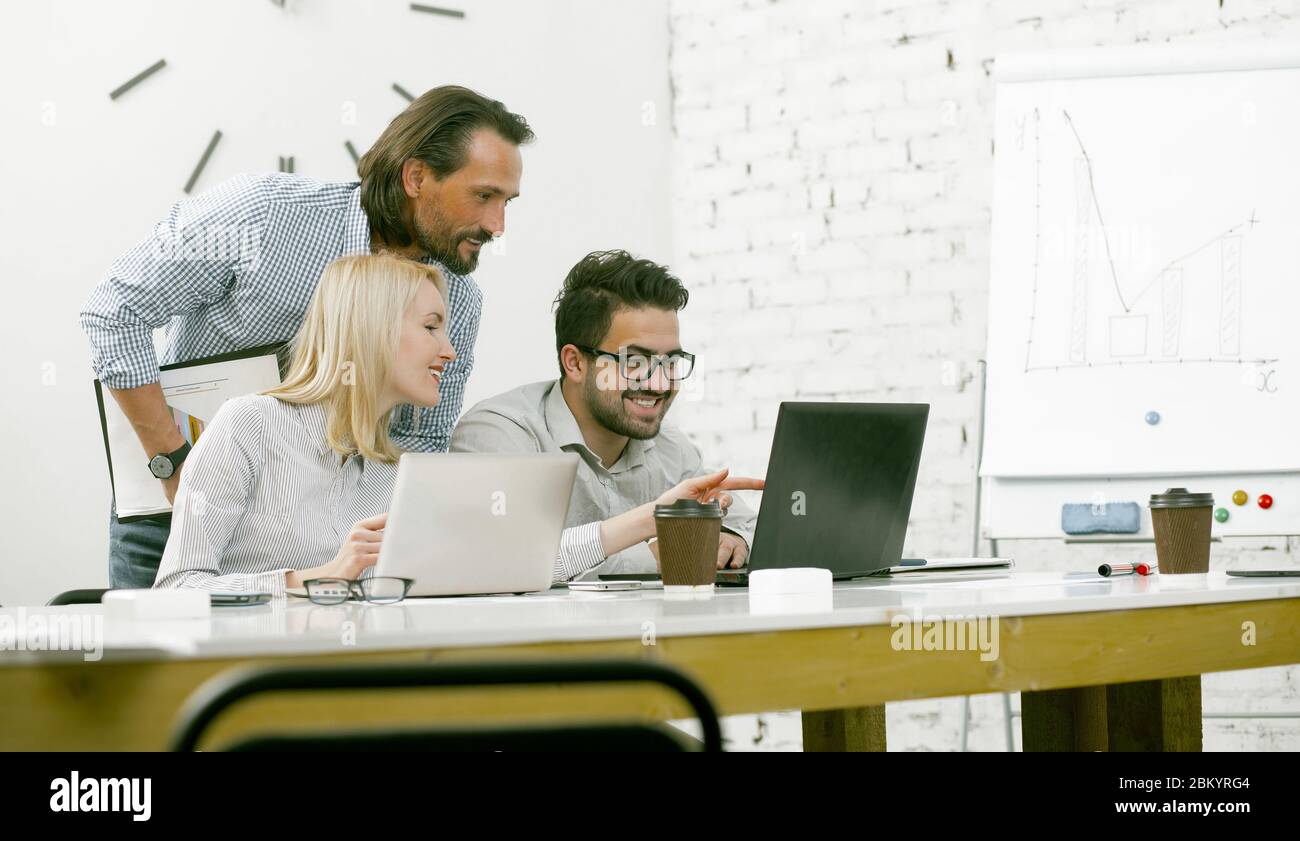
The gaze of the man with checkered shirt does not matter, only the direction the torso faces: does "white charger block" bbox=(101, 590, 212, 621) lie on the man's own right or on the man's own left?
on the man's own right

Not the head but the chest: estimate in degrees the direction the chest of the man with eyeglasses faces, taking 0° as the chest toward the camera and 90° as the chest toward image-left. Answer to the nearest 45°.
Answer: approximately 315°

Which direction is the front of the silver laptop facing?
away from the camera

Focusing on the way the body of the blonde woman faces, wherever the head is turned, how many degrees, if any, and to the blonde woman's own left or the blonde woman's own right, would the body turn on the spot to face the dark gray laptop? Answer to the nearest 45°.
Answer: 0° — they already face it

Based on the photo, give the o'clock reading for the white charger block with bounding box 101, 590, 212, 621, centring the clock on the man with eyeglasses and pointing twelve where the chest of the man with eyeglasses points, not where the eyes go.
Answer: The white charger block is roughly at 2 o'clock from the man with eyeglasses.

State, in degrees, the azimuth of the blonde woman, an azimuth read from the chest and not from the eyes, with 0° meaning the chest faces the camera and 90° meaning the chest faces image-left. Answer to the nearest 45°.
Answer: approximately 315°

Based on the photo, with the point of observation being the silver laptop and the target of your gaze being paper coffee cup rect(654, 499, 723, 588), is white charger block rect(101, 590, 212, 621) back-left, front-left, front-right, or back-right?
back-right

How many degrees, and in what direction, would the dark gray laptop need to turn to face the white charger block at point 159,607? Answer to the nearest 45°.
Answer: approximately 90° to its left

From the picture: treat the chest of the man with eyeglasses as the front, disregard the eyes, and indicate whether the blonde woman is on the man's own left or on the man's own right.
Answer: on the man's own right
